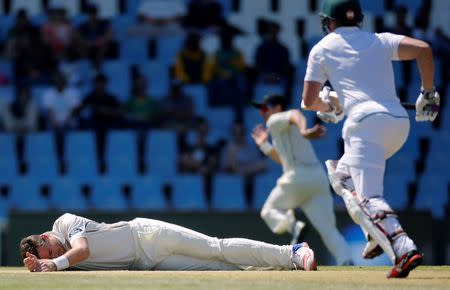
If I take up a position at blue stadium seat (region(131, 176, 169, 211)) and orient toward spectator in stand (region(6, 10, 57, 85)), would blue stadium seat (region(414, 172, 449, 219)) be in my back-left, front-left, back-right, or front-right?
back-right

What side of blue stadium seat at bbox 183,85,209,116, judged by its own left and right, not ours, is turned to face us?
front

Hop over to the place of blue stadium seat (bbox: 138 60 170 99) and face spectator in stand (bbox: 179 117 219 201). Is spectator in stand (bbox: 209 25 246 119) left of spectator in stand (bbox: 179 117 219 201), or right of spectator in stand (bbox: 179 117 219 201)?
left

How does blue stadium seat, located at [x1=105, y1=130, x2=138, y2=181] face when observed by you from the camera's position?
facing the viewer

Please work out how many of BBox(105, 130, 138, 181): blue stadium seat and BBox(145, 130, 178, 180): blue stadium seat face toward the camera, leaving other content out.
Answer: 2

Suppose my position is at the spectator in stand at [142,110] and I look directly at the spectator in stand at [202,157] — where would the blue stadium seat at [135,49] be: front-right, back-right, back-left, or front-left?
back-left

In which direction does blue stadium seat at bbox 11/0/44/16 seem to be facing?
toward the camera

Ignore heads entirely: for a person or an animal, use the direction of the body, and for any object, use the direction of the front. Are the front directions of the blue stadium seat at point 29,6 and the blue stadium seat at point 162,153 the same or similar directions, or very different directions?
same or similar directions

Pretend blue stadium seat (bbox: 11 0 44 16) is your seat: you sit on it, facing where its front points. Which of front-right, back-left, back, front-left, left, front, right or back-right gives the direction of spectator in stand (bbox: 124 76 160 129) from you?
front-left

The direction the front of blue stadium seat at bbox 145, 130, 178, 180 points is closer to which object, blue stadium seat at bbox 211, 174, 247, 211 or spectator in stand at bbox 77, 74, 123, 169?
the blue stadium seat

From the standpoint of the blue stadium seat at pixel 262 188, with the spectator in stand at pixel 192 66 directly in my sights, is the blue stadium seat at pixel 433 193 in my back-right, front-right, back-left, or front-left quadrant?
back-right
